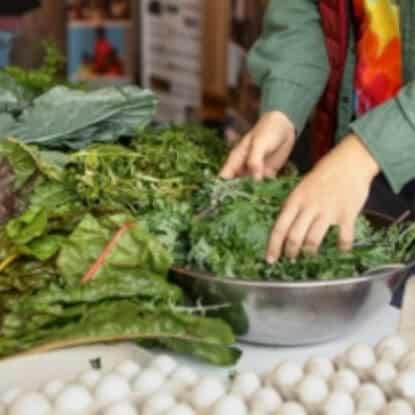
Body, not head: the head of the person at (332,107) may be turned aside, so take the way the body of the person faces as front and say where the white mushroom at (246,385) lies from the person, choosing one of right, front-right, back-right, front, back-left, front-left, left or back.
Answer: front-left

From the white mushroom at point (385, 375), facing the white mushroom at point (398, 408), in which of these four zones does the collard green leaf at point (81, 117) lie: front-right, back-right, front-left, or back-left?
back-right

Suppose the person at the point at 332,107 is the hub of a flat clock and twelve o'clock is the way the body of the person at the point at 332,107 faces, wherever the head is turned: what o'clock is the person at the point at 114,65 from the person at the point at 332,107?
the person at the point at 114,65 is roughly at 4 o'clock from the person at the point at 332,107.

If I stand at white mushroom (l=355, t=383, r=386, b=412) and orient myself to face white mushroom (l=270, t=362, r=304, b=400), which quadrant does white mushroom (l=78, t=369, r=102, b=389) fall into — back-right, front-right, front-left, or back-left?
front-left

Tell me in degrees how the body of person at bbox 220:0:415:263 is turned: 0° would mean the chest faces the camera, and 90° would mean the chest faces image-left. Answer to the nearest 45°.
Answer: approximately 45°

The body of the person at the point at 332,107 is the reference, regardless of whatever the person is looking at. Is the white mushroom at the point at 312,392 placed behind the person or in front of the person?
in front

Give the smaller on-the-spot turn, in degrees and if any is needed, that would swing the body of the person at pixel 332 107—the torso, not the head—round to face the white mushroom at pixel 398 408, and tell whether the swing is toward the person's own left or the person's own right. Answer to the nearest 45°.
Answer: approximately 45° to the person's own left

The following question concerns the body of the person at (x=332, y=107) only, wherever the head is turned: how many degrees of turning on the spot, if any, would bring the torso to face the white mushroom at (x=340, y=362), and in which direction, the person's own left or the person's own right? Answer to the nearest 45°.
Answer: approximately 45° to the person's own left

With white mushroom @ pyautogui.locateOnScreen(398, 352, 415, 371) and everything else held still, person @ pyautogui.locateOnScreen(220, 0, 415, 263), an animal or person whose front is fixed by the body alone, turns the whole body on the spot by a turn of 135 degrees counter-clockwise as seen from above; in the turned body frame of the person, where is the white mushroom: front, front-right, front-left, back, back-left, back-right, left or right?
right

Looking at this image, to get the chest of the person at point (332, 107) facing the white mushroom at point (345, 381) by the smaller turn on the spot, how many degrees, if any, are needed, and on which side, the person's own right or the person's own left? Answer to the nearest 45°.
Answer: approximately 45° to the person's own left

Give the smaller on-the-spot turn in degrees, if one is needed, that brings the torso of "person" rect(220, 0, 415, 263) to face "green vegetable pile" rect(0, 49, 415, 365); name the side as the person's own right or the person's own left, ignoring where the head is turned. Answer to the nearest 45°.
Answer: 0° — they already face it

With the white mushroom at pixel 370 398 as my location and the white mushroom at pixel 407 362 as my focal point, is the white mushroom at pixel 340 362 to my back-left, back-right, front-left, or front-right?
front-left

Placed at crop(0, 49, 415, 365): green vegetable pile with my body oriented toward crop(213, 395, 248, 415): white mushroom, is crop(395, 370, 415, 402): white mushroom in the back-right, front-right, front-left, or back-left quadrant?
front-left

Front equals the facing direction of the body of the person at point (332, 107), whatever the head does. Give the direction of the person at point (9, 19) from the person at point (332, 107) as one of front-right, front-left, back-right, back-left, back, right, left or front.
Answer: right
